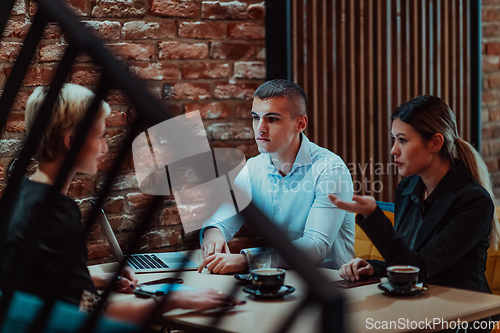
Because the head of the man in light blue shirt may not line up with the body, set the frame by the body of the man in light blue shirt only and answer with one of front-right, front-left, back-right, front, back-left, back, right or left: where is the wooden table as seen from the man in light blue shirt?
front-left

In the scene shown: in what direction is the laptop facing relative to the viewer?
to the viewer's right

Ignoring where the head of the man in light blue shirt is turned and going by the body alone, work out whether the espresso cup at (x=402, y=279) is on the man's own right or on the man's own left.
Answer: on the man's own left

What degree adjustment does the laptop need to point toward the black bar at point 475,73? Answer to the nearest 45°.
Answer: approximately 45° to its left

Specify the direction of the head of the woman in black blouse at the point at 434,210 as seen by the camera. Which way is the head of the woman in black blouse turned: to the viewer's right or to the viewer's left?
to the viewer's left

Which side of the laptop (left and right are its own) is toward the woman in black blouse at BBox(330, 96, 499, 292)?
front

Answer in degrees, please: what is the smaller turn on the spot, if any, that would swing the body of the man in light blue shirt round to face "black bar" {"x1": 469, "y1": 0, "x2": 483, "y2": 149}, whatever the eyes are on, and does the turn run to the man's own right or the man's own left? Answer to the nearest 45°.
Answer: approximately 180°

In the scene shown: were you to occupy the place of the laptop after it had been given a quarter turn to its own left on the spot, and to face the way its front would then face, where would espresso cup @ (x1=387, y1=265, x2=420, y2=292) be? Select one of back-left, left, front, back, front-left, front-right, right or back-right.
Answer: back-right

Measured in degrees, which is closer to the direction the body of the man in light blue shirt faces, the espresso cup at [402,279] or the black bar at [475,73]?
the espresso cup

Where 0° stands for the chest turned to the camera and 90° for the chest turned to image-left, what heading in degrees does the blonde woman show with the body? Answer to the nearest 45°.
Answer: approximately 270°

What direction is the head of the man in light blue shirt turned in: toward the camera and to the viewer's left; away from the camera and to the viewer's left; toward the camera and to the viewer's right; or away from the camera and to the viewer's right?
toward the camera and to the viewer's left

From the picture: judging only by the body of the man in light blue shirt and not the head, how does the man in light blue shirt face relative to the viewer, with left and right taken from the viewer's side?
facing the viewer and to the left of the viewer

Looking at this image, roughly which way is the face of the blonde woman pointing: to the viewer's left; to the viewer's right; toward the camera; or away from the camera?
to the viewer's right
